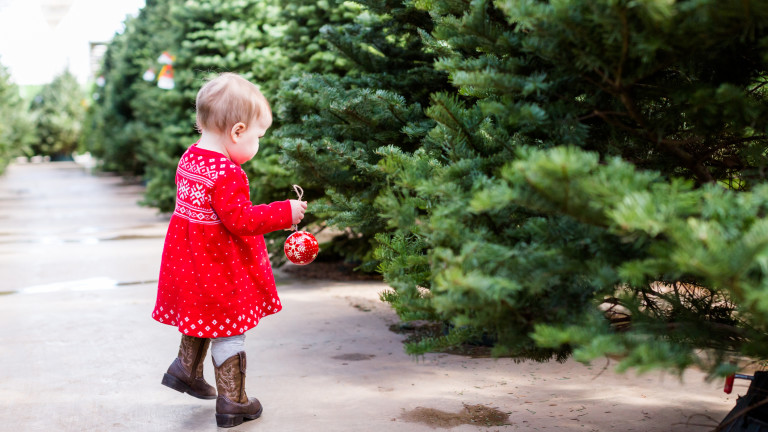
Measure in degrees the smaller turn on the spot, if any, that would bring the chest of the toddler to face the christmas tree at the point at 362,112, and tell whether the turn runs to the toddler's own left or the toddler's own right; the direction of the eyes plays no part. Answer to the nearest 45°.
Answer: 0° — they already face it

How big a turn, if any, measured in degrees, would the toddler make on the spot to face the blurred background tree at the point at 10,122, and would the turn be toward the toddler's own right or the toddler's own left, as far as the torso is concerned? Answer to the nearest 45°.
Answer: approximately 45° to the toddler's own left

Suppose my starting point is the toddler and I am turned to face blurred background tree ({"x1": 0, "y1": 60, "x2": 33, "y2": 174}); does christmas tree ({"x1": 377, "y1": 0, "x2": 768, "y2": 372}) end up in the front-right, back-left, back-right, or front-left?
back-right

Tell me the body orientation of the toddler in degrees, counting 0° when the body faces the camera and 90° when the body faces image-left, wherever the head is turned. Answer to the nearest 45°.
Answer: approximately 225°

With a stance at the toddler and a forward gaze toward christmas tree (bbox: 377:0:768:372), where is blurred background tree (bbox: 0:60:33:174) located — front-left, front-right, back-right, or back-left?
back-left

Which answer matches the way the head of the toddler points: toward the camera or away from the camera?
away from the camera
